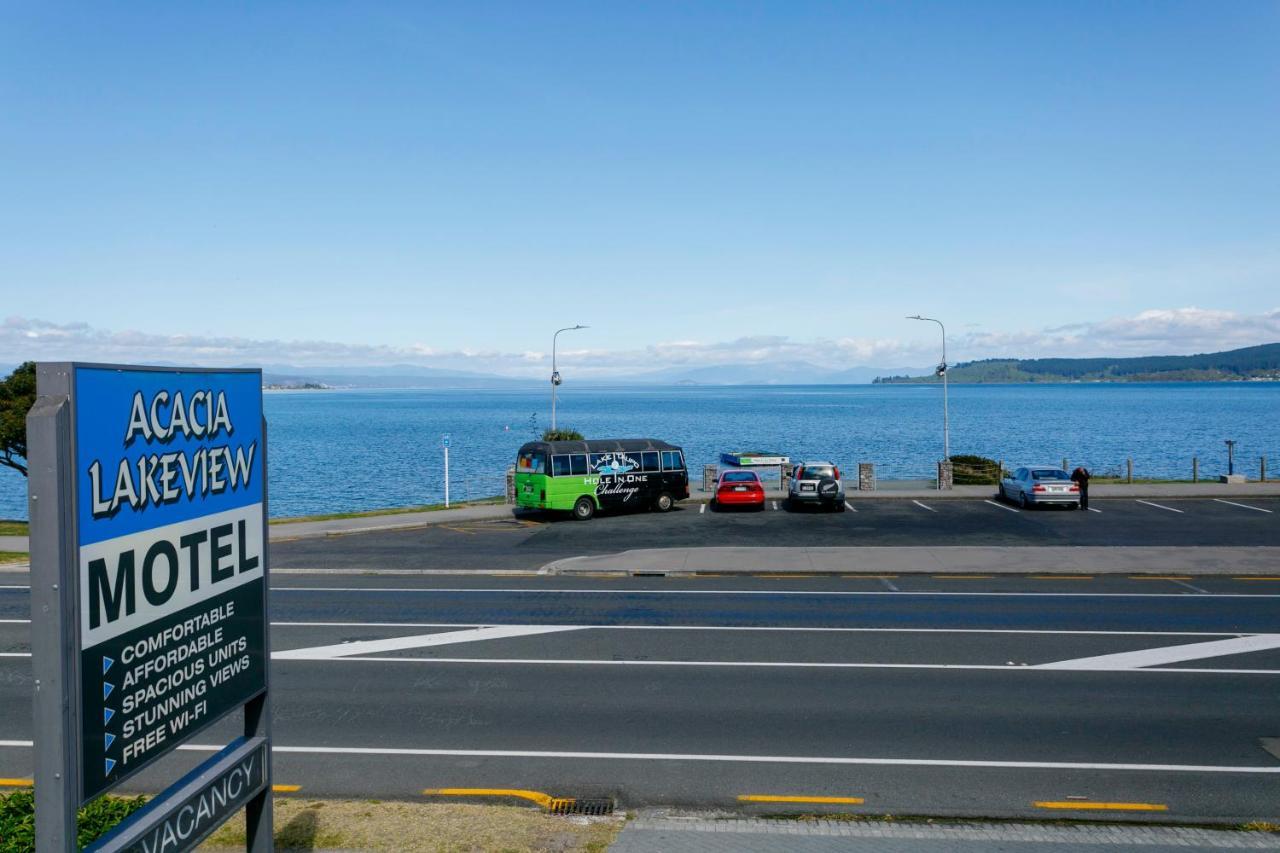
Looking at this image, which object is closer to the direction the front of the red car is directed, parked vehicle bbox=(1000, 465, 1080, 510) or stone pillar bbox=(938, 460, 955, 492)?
the stone pillar

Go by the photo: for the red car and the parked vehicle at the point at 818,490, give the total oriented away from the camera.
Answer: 2

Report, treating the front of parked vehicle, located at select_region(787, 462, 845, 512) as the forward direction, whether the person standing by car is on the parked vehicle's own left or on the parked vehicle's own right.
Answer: on the parked vehicle's own right

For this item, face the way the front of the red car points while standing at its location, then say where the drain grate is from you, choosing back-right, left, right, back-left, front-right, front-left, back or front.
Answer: back

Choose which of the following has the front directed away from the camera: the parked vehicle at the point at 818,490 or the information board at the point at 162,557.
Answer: the parked vehicle

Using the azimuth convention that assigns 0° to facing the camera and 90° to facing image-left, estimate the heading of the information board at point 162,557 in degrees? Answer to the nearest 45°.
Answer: approximately 315°

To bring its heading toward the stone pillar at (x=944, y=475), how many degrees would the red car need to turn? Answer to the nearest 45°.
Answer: approximately 45° to its right

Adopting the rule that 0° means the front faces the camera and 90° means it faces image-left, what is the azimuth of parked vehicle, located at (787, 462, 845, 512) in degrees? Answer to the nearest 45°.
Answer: approximately 180°

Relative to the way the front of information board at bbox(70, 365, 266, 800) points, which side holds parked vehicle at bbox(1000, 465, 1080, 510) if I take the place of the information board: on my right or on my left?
on my left

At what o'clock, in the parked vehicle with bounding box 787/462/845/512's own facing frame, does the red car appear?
The red car is roughly at 9 o'clock from the parked vehicle.

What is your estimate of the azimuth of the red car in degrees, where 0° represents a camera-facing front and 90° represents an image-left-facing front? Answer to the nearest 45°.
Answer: approximately 180°
